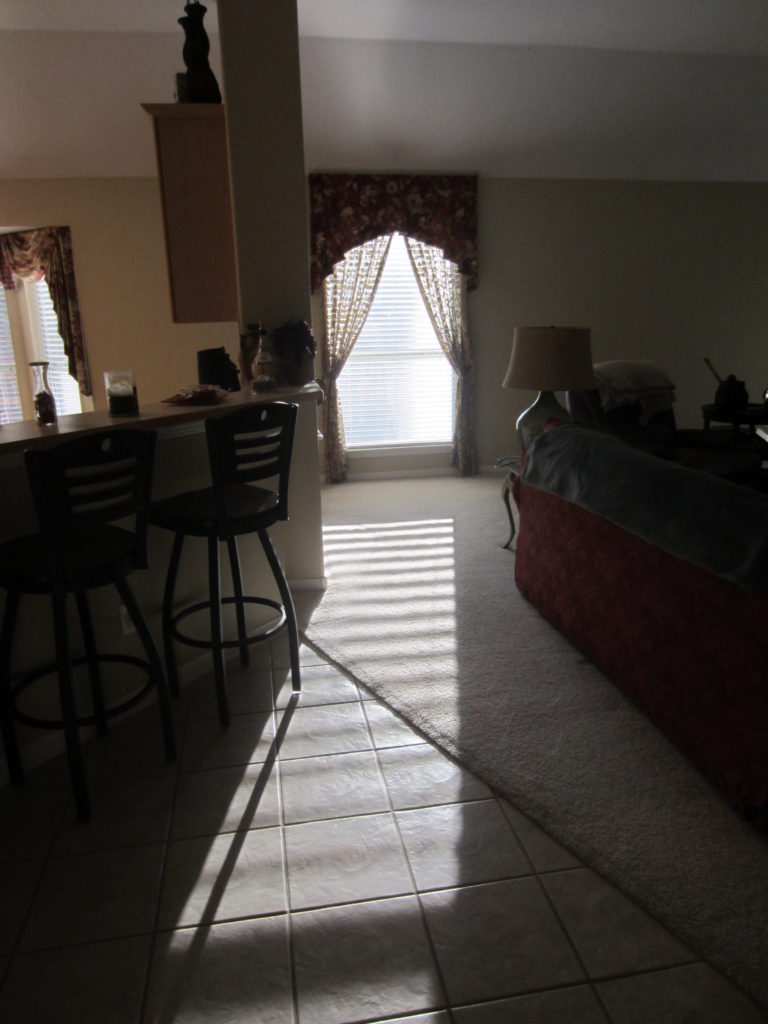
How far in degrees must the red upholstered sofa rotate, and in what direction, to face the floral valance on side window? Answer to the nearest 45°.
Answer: approximately 90° to its left

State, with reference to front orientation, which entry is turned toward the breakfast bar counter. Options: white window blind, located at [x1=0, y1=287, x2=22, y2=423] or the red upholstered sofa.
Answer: the white window blind

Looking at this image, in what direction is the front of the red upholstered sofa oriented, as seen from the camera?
facing away from the viewer and to the right of the viewer

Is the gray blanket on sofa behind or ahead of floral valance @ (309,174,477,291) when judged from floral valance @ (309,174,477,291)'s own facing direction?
ahead

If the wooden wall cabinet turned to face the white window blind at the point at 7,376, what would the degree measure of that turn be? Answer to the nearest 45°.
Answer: approximately 45° to its right

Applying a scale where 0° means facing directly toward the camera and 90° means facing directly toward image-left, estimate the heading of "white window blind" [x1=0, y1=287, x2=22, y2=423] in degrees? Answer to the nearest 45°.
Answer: approximately 0°

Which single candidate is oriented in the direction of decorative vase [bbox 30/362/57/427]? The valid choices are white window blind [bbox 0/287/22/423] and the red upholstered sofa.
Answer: the white window blind

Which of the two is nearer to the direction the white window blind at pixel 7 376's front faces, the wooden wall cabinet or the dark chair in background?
the wooden wall cabinet

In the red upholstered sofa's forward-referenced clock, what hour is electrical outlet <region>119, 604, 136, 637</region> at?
The electrical outlet is roughly at 7 o'clock from the red upholstered sofa.

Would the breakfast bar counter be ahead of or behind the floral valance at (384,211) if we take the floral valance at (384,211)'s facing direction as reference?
ahead

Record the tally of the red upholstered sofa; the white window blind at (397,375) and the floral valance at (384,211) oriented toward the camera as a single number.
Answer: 2
